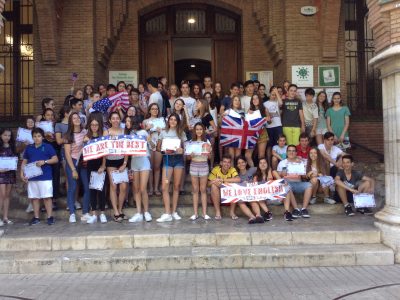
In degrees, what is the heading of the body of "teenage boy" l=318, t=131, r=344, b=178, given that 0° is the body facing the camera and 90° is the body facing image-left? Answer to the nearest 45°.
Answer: approximately 0°

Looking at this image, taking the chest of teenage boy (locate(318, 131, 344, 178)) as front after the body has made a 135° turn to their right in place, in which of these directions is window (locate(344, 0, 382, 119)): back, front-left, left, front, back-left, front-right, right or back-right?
front-right

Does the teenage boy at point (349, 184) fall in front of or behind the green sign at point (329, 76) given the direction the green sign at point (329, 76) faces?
in front

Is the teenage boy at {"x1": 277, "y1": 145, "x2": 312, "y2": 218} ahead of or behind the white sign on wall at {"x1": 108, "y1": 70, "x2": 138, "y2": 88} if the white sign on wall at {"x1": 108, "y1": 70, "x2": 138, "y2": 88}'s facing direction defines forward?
ahead

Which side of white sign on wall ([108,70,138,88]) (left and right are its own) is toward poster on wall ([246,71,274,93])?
left

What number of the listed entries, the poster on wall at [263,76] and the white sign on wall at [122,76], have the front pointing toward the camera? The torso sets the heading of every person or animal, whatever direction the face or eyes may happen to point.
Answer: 2

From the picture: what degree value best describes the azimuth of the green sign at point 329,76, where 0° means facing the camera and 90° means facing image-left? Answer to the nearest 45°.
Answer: approximately 0°

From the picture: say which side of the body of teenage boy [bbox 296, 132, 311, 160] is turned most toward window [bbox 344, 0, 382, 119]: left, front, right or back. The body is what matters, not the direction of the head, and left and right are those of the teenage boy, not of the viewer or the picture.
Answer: back
